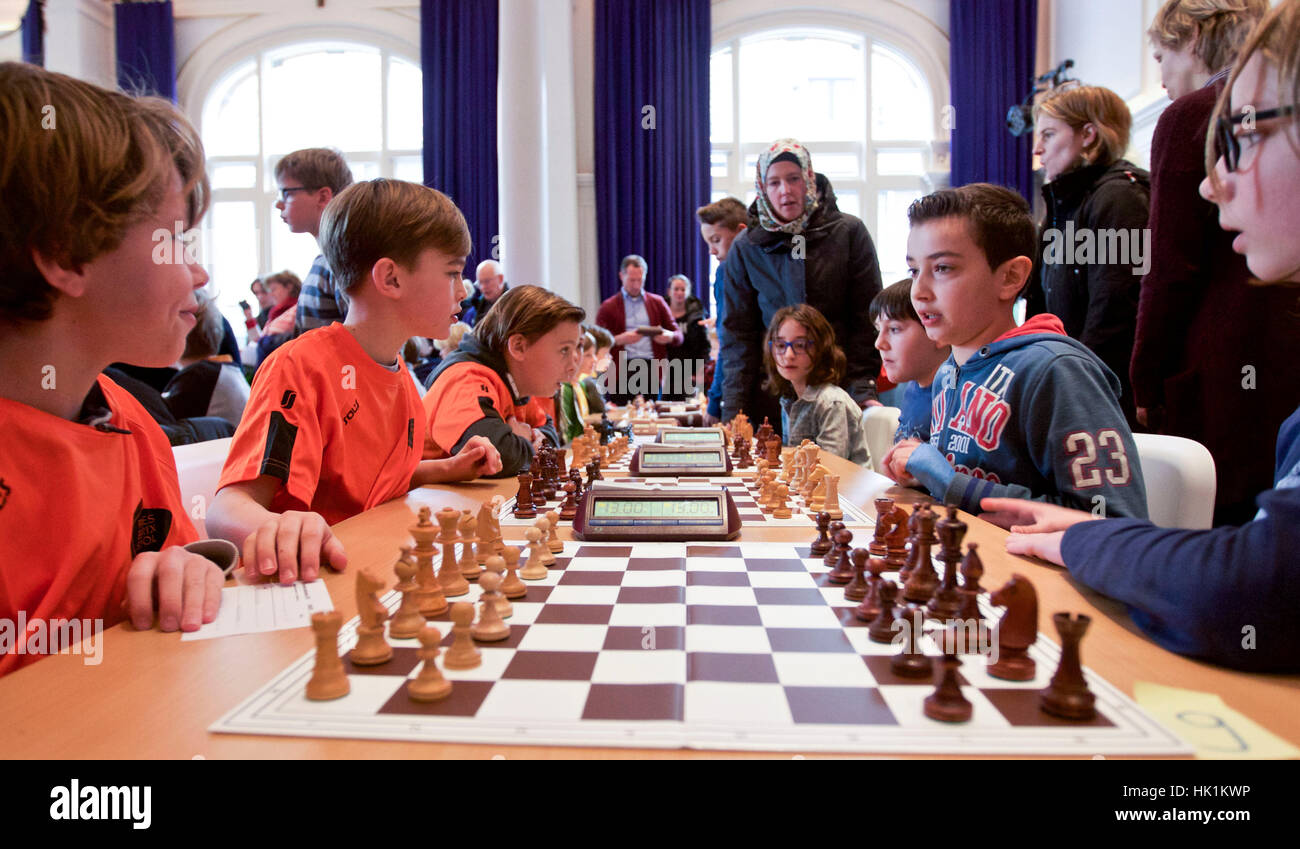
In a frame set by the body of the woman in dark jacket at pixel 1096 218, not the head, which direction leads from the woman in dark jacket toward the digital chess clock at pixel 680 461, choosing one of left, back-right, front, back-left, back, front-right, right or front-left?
front-left

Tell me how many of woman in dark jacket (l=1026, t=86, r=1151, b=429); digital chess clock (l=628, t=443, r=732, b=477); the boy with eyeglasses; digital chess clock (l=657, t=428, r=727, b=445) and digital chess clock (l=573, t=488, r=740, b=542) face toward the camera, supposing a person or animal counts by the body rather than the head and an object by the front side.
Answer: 3

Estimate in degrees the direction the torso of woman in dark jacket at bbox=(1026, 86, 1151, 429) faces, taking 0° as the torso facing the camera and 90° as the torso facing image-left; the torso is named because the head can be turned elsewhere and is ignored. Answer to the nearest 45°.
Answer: approximately 90°

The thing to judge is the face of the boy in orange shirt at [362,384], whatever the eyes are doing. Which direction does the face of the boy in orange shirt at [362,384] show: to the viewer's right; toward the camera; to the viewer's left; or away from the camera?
to the viewer's right

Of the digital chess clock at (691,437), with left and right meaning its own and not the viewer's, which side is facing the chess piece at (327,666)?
front

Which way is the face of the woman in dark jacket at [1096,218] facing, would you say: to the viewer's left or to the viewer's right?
to the viewer's left

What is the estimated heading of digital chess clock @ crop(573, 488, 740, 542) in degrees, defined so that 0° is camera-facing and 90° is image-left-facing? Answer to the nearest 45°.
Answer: approximately 0°

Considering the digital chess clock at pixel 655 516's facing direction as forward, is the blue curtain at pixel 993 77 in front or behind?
behind

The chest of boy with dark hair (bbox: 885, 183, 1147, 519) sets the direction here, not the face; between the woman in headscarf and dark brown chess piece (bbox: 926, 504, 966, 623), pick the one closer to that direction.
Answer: the dark brown chess piece

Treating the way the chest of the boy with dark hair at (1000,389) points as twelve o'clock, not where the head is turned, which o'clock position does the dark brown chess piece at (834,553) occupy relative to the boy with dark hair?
The dark brown chess piece is roughly at 11 o'clock from the boy with dark hair.
